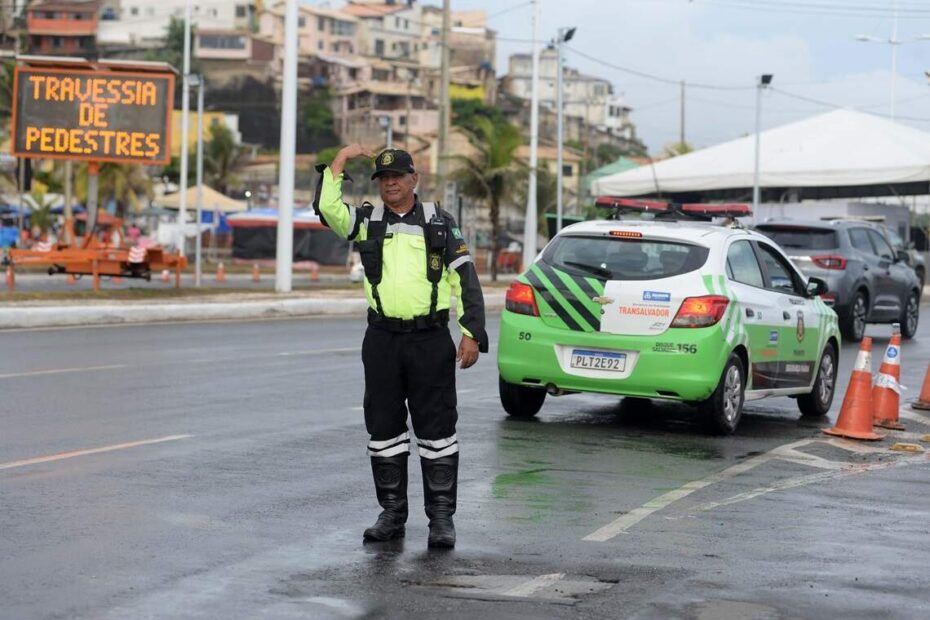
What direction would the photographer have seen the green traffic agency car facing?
facing away from the viewer and to the right of the viewer

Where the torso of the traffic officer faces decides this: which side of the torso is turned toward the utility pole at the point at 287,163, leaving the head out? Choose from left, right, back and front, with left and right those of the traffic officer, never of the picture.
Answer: back

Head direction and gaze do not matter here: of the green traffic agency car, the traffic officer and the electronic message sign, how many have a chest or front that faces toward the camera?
2

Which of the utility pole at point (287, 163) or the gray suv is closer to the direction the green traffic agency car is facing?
the gray suv

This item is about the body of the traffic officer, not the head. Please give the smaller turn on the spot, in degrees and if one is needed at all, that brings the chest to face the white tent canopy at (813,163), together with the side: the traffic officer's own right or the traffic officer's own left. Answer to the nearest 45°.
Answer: approximately 180°

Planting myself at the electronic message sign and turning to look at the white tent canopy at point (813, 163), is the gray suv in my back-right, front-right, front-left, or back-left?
front-right

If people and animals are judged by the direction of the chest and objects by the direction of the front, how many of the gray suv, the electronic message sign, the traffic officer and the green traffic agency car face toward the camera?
2

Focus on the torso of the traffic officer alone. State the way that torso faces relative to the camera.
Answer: toward the camera

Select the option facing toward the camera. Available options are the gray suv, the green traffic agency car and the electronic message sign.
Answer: the electronic message sign

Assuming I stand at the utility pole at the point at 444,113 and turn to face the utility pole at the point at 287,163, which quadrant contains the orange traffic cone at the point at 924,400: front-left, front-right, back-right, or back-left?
front-left

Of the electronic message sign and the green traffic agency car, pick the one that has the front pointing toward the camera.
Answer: the electronic message sign

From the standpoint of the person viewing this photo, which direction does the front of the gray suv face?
facing away from the viewer and to the right of the viewer

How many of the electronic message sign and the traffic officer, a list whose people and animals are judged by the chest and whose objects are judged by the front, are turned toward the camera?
2

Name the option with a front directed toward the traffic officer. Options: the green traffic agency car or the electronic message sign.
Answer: the electronic message sign

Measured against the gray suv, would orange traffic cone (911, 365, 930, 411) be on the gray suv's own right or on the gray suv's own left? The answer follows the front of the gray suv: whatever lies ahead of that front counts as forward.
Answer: on the gray suv's own right
